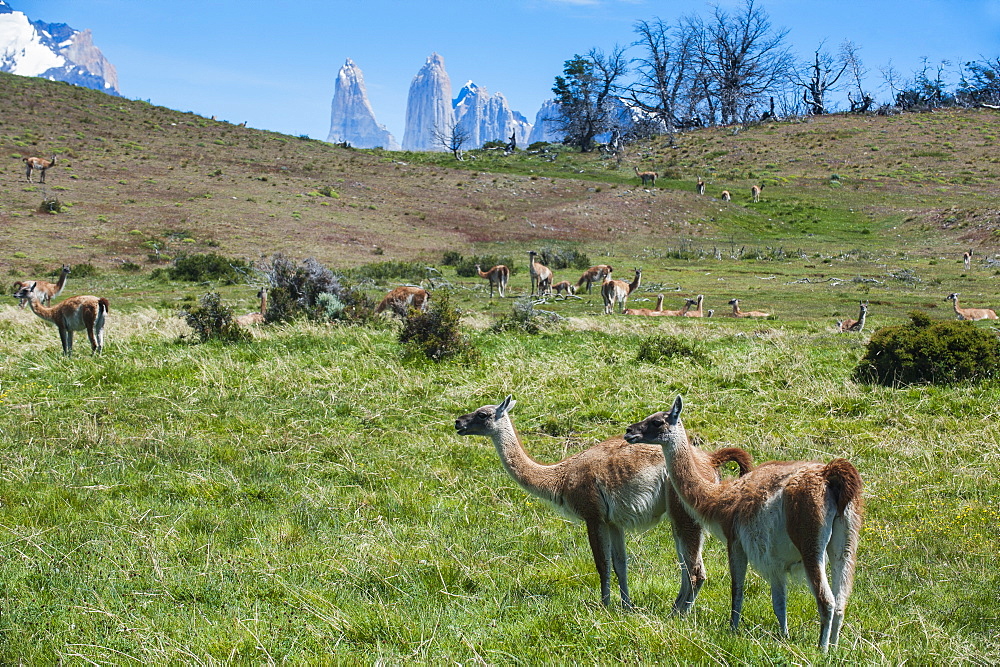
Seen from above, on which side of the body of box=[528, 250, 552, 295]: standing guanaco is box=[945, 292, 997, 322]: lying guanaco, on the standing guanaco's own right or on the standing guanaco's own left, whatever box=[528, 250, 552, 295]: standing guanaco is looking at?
on the standing guanaco's own left

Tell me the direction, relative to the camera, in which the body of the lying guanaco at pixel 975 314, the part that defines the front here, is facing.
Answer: to the viewer's left

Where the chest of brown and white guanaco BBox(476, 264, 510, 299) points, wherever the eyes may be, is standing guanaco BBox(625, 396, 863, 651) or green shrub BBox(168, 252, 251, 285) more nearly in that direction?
the green shrub

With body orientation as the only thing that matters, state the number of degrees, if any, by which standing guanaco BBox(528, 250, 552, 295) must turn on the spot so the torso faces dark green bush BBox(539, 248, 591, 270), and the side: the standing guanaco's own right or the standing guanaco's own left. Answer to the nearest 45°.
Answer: approximately 135° to the standing guanaco's own right

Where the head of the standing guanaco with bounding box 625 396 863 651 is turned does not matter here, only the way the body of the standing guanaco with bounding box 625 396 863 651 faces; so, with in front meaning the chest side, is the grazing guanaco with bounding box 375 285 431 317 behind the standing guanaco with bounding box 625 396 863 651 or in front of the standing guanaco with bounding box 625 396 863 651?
in front

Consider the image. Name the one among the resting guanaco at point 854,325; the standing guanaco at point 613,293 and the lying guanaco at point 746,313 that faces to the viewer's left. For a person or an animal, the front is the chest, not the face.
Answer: the lying guanaco at point 746,313

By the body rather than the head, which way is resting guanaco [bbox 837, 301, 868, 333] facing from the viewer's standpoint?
to the viewer's right

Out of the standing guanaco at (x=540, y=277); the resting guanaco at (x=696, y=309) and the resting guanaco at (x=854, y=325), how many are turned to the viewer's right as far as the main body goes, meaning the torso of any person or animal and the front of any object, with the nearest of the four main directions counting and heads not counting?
2

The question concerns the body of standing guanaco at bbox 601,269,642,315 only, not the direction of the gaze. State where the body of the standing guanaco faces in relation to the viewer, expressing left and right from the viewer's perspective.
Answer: facing away from the viewer and to the right of the viewer

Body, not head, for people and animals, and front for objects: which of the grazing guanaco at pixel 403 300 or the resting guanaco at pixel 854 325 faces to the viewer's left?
the grazing guanaco at pixel 403 300

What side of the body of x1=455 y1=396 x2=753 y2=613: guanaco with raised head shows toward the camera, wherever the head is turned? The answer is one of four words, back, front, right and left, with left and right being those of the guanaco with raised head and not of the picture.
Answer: left

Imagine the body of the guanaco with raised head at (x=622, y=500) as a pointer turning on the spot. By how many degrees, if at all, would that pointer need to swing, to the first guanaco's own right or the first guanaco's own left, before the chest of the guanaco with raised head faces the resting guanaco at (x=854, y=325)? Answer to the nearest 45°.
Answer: approximately 90° to the first guanaco's own right

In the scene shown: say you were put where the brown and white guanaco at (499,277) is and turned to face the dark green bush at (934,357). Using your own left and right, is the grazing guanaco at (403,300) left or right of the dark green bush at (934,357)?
right

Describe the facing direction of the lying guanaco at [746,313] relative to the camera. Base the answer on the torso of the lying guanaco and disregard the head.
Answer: to the viewer's left

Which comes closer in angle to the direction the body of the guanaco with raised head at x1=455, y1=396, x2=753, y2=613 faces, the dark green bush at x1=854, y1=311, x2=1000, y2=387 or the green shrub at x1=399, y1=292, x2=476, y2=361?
the green shrub
